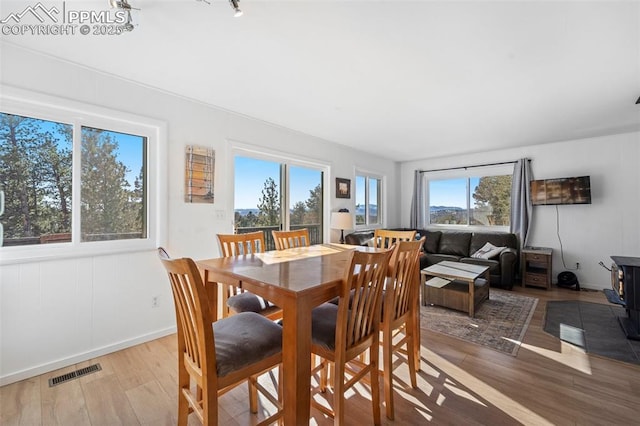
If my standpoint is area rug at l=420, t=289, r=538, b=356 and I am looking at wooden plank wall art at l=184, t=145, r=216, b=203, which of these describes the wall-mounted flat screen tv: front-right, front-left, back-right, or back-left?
back-right

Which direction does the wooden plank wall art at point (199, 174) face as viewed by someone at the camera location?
facing the viewer and to the right of the viewer

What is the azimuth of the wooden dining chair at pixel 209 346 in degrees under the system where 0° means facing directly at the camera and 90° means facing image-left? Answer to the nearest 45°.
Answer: approximately 225°

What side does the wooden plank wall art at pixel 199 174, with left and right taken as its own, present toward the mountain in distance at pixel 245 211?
left

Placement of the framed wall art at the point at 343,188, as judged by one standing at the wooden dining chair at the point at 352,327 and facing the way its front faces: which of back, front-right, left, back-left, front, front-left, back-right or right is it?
front-right

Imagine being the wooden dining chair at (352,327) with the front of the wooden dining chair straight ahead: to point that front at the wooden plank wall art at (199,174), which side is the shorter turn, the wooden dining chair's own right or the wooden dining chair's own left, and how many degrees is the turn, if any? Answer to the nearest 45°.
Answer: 0° — it already faces it

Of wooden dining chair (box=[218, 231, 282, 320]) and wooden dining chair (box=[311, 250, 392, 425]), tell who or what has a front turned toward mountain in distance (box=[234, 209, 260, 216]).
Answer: wooden dining chair (box=[311, 250, 392, 425])

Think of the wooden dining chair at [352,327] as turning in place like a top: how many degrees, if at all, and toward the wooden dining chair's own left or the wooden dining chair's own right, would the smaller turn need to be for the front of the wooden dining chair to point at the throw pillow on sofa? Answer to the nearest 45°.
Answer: approximately 90° to the wooden dining chair's own right

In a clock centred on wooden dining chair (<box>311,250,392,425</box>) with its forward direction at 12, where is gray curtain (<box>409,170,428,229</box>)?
The gray curtain is roughly at 2 o'clock from the wooden dining chair.

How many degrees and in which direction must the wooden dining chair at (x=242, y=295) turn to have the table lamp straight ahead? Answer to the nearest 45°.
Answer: approximately 90° to its left

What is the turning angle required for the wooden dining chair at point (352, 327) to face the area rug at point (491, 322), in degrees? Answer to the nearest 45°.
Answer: approximately 90° to its right

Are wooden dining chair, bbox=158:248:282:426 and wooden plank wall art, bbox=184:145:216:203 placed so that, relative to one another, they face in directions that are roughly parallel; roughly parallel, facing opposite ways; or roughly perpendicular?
roughly perpendicular

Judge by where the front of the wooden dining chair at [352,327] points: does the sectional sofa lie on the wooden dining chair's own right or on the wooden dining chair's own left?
on the wooden dining chair's own right
